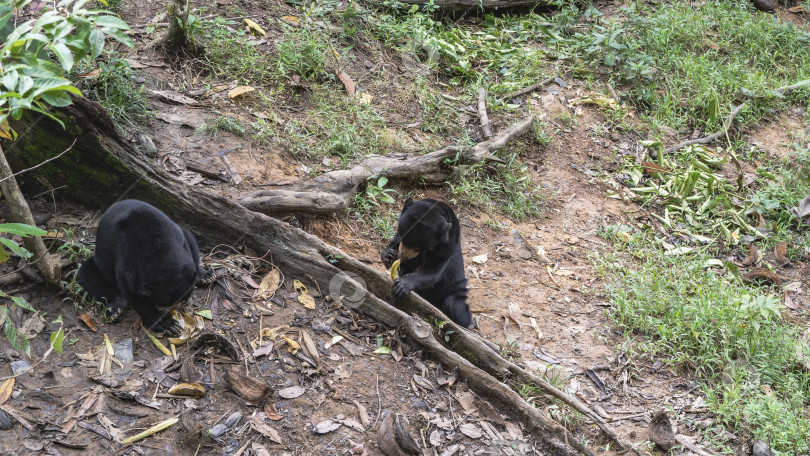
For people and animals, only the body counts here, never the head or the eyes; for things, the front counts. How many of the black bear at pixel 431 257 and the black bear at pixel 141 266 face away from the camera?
0

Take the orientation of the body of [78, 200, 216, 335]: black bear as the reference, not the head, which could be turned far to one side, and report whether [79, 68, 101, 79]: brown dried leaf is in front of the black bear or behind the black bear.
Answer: behind

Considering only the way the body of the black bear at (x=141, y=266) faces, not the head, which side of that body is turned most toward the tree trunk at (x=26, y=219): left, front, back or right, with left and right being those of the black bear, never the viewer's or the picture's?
back

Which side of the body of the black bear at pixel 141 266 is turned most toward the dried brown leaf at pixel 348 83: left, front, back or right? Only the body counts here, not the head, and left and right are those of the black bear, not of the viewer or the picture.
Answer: left

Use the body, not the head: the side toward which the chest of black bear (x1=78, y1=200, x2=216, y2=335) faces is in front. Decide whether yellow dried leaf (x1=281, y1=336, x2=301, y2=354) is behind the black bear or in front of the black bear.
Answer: in front

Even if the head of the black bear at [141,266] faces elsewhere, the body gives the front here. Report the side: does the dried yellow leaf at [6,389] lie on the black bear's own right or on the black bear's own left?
on the black bear's own right

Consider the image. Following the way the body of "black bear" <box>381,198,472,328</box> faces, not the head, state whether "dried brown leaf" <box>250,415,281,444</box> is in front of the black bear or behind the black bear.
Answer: in front

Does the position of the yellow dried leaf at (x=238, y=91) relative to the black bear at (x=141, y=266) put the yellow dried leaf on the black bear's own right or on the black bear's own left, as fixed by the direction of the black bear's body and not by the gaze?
on the black bear's own left

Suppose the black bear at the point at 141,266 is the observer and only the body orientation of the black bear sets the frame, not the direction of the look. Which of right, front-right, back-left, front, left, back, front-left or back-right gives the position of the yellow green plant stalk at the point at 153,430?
front-right

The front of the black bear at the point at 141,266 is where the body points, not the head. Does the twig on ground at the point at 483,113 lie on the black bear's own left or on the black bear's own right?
on the black bear's own left
